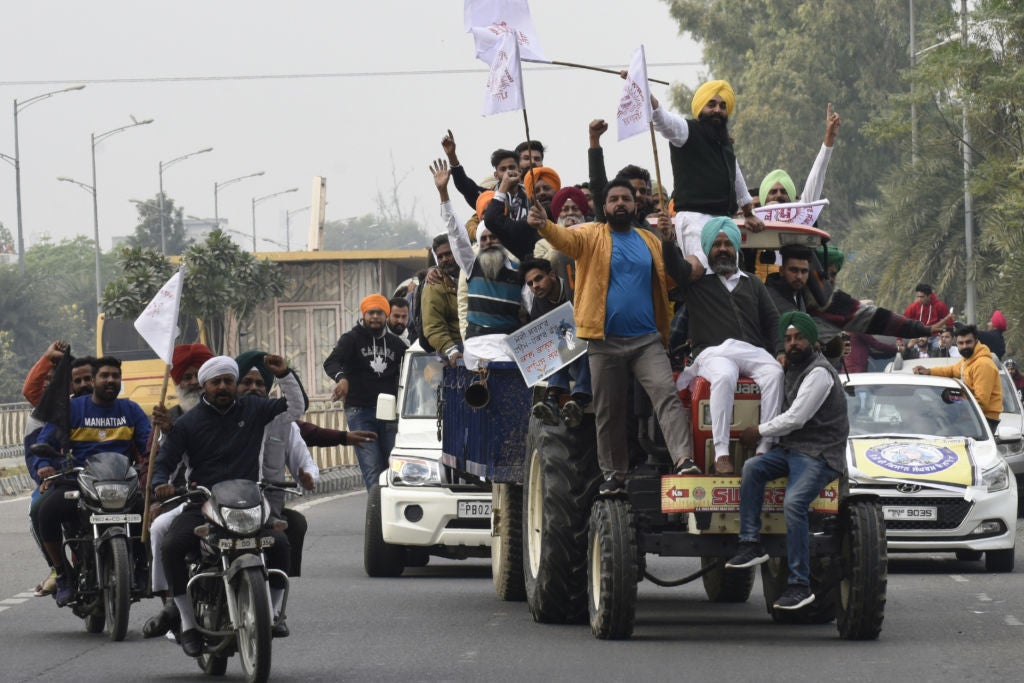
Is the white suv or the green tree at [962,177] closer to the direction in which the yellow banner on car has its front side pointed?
the white suv

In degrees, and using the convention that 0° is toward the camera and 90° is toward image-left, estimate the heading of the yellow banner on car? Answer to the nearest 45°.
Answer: approximately 0°

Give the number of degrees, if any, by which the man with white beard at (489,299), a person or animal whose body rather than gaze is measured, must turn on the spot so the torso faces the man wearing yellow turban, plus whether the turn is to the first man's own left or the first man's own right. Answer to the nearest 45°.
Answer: approximately 45° to the first man's own left

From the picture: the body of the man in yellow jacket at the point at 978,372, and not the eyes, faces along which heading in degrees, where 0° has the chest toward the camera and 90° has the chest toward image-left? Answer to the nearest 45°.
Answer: approximately 45°

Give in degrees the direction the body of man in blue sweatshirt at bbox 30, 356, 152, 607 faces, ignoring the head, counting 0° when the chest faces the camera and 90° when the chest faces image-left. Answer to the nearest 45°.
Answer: approximately 0°

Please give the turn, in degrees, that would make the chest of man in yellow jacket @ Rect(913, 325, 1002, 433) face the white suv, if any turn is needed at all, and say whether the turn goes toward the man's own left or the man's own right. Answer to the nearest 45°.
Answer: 0° — they already face it
